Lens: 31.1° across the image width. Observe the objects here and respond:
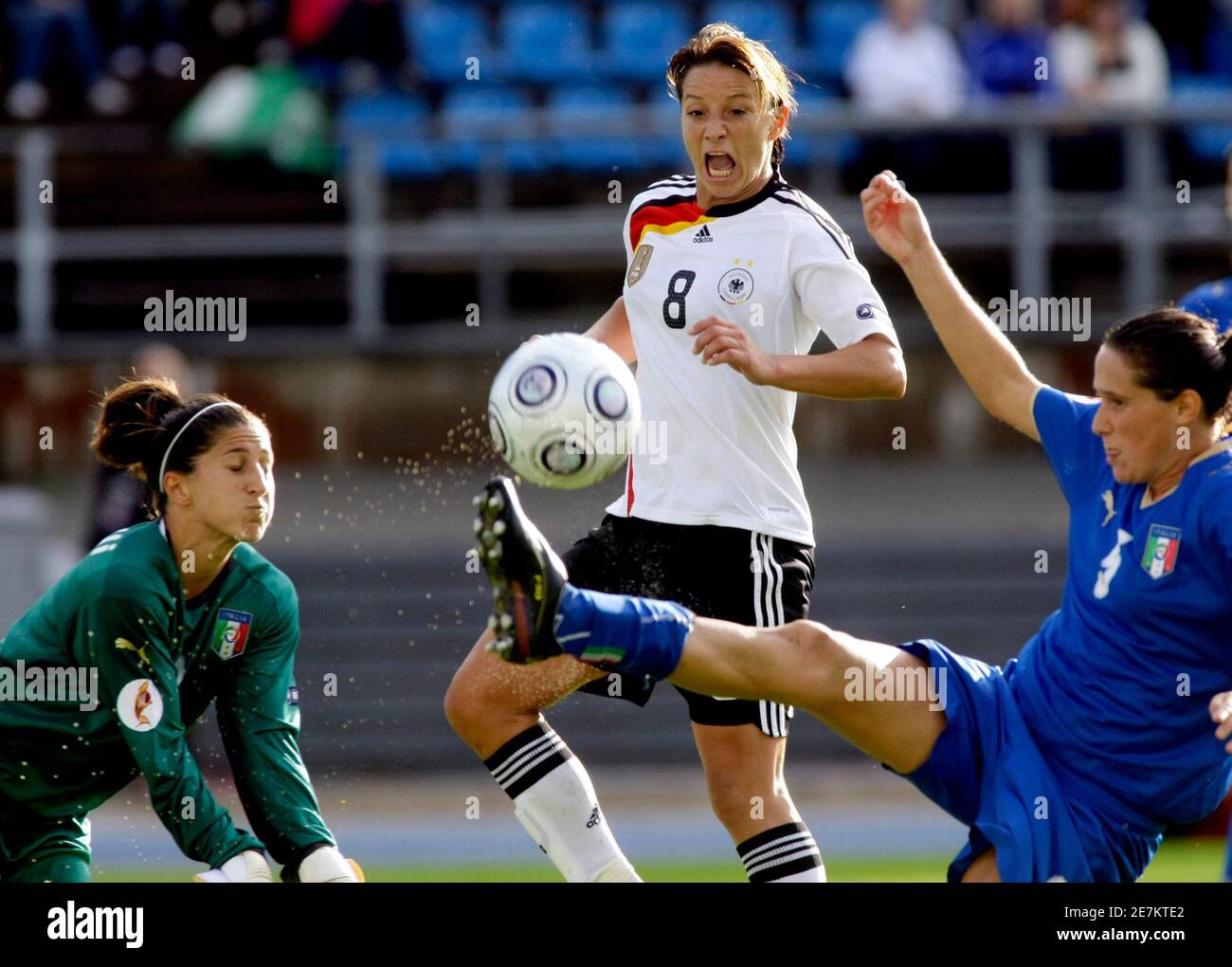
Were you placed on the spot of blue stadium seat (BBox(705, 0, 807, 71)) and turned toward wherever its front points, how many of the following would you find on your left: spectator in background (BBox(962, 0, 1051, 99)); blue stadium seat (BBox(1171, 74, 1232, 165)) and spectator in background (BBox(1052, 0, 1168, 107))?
3

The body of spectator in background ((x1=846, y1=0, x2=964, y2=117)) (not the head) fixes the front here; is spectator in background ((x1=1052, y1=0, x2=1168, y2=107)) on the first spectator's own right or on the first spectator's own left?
on the first spectator's own left

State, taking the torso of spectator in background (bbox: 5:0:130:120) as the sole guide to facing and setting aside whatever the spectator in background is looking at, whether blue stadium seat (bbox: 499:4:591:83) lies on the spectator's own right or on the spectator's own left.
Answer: on the spectator's own left

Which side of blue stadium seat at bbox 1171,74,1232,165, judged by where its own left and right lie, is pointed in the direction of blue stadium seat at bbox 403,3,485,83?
right

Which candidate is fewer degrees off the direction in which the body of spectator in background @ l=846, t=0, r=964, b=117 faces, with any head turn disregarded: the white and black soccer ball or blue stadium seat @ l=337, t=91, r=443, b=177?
the white and black soccer ball

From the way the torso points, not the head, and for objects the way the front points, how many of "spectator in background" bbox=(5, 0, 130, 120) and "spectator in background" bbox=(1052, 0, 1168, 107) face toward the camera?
2

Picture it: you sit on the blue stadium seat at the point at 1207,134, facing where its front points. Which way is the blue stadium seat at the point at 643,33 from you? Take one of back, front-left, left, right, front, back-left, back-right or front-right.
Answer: right

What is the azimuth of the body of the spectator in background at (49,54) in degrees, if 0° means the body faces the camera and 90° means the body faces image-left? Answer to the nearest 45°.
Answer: approximately 0°

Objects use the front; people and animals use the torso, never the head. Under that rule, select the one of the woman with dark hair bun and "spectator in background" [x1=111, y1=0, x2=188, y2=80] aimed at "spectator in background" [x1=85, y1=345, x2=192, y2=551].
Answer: "spectator in background" [x1=111, y1=0, x2=188, y2=80]

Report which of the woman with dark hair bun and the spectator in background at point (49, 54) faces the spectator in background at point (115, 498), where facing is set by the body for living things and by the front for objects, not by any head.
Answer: the spectator in background at point (49, 54)

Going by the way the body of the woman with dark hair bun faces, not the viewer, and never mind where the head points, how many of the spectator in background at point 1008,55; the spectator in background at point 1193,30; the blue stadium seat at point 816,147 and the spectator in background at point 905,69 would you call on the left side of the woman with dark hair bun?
4
